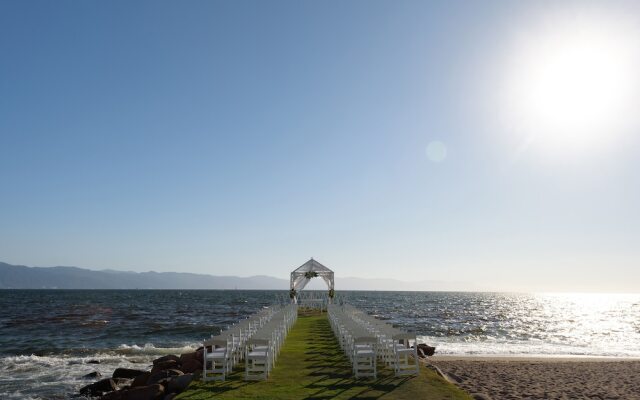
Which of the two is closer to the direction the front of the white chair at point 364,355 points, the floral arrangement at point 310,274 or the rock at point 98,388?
the floral arrangement

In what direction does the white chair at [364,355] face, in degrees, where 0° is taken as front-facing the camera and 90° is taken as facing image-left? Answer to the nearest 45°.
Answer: approximately 180°

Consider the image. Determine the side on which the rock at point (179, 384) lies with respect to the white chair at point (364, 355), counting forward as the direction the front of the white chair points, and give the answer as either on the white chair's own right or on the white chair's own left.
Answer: on the white chair's own left

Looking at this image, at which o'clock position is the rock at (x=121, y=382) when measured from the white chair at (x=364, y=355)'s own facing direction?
The rock is roughly at 10 o'clock from the white chair.

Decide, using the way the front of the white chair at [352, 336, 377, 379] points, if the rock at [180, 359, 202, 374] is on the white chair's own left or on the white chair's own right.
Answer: on the white chair's own left

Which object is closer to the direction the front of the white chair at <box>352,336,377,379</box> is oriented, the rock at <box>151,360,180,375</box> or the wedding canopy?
the wedding canopy

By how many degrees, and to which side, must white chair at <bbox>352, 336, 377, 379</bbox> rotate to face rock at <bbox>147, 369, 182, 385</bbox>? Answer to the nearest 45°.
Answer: approximately 90° to its left

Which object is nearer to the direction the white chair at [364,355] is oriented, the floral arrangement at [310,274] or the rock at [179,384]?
the floral arrangement

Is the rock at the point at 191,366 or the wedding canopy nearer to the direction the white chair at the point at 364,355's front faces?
the wedding canopy

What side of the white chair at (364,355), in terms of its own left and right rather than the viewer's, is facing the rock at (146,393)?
left

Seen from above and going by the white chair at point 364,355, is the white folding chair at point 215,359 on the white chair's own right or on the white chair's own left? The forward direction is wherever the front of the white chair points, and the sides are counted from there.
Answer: on the white chair's own left
